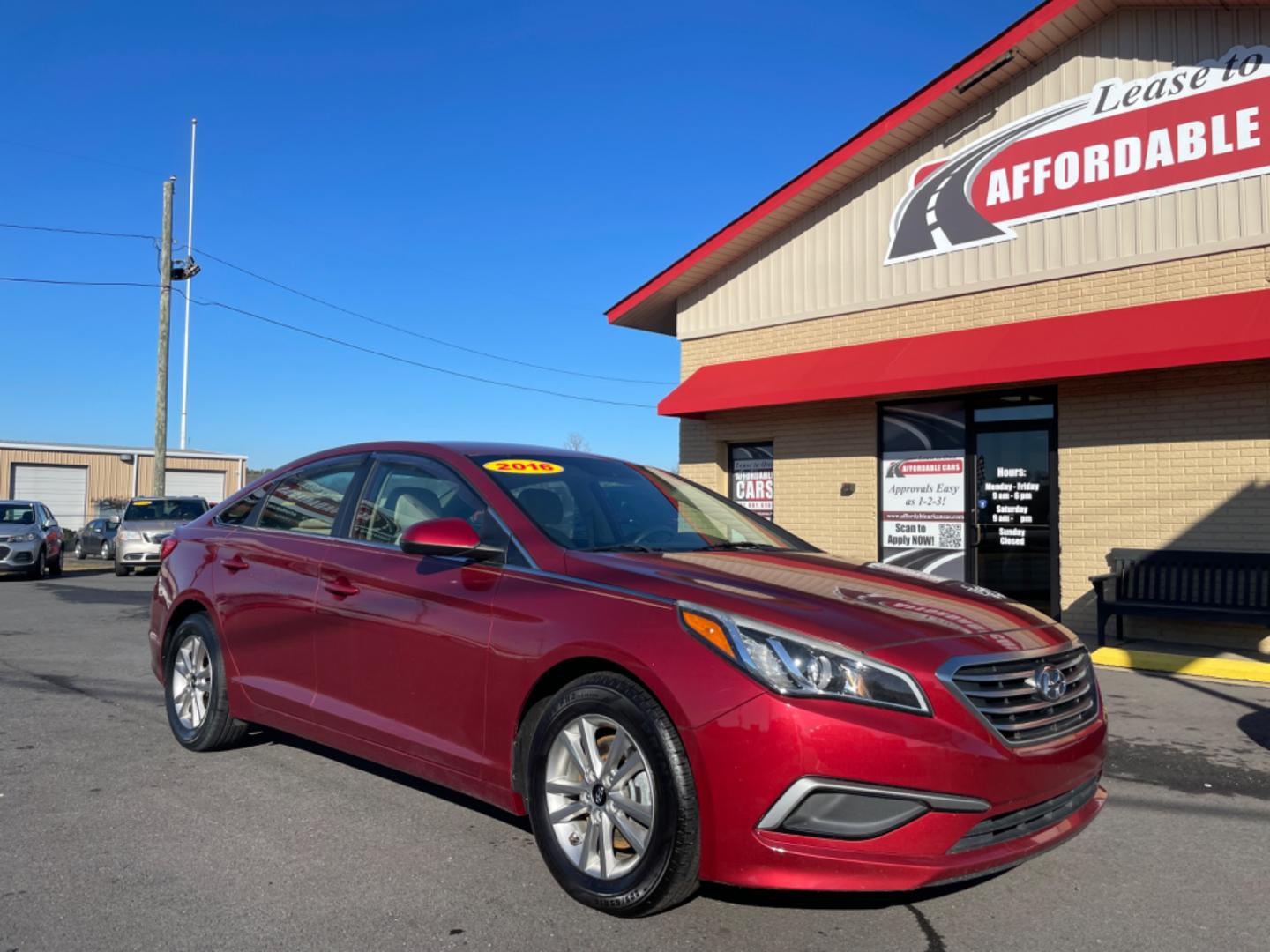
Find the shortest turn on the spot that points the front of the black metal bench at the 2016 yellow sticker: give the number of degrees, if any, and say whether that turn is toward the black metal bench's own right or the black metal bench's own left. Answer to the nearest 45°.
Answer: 0° — it already faces it

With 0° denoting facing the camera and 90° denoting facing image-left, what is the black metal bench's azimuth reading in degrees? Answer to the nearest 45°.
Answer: approximately 0°

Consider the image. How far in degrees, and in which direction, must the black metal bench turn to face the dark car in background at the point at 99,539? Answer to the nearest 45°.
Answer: approximately 90° to its right

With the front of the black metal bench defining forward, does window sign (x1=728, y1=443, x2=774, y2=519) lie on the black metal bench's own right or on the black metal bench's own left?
on the black metal bench's own right

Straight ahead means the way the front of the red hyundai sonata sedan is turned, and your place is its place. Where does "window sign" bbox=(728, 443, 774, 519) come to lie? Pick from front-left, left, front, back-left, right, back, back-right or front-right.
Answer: back-left

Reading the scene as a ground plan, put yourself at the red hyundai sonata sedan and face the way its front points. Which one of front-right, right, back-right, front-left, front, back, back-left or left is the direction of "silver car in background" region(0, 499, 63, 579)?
back

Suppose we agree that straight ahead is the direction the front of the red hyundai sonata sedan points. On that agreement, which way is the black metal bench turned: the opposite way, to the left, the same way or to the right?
to the right

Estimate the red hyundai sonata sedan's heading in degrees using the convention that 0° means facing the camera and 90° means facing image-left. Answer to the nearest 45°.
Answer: approximately 315°

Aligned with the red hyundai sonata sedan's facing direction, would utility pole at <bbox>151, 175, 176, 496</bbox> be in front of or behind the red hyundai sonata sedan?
behind
